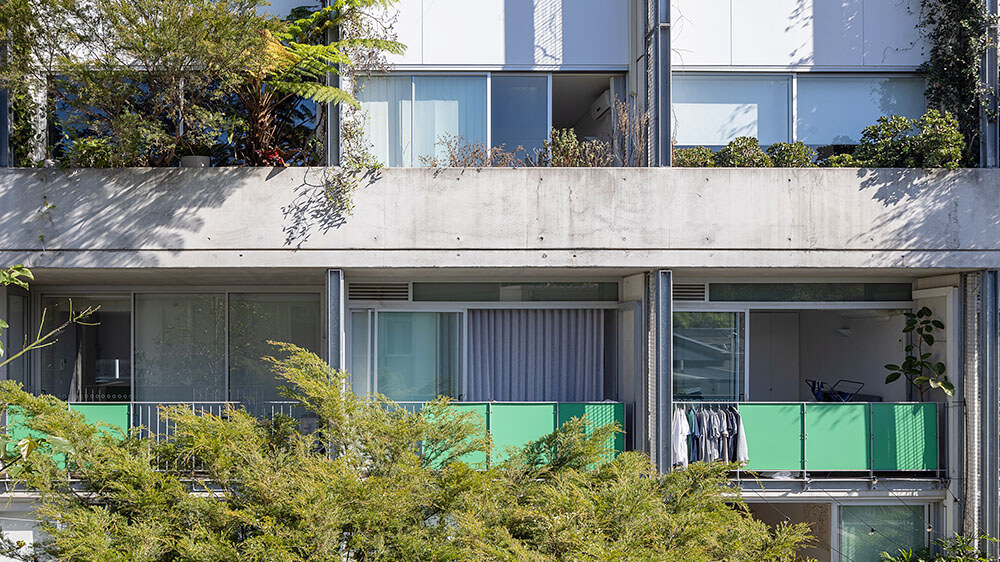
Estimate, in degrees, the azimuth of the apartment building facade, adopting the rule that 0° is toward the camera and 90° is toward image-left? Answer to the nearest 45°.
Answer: approximately 0°
